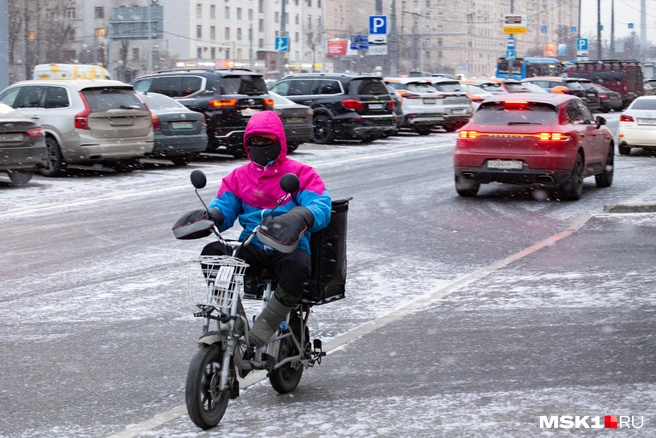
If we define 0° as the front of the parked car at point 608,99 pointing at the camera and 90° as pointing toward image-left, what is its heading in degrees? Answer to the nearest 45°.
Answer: approximately 135°

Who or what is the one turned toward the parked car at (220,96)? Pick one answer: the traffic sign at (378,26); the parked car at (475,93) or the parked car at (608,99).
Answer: the traffic sign

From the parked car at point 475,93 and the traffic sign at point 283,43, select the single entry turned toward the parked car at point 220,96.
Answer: the traffic sign

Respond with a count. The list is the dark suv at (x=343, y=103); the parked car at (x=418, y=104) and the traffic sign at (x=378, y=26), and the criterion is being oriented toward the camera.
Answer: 1

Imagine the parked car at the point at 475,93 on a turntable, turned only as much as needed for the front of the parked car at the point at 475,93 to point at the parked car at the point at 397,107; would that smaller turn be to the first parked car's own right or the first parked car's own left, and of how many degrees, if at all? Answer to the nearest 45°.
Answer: approximately 135° to the first parked car's own left

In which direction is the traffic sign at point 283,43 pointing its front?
toward the camera

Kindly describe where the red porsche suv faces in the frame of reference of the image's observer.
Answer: facing away from the viewer and to the right of the viewer

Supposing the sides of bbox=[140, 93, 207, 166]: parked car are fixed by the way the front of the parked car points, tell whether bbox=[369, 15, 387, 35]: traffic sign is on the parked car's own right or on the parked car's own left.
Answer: on the parked car's own right

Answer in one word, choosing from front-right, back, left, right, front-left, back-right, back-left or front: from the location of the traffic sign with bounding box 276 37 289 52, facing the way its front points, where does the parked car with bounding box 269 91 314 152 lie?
front

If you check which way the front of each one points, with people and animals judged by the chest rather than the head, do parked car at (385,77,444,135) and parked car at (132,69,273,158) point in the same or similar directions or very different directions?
same or similar directions

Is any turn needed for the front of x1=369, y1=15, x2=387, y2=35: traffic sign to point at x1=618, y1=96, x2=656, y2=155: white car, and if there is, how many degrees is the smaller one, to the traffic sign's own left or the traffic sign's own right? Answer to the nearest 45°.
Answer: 0° — it already faces it

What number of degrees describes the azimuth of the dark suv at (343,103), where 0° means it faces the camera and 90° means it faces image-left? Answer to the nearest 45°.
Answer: approximately 135°

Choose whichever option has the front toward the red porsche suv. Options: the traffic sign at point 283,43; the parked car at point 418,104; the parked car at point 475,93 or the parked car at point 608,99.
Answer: the traffic sign

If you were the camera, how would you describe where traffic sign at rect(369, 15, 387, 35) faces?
facing the viewer

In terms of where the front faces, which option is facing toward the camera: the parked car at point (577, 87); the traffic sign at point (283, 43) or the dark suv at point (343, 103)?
the traffic sign

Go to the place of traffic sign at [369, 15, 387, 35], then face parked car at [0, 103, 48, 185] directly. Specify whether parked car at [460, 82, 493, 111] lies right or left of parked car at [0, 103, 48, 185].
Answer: left

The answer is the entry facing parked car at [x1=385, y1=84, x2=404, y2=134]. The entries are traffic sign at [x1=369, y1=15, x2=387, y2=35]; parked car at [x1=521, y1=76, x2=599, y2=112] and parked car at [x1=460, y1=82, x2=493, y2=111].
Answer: the traffic sign

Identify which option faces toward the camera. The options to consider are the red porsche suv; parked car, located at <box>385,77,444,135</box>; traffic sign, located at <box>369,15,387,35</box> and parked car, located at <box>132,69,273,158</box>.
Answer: the traffic sign

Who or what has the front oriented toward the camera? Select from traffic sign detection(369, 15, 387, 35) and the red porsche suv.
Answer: the traffic sign
